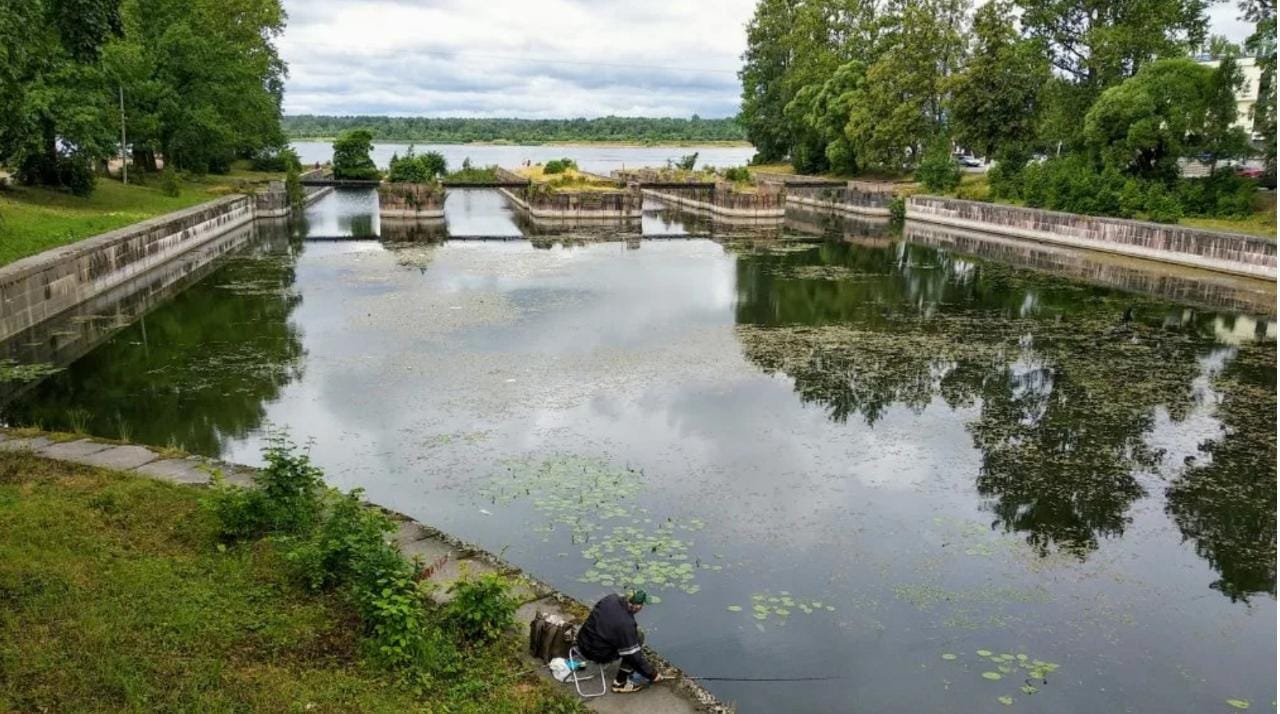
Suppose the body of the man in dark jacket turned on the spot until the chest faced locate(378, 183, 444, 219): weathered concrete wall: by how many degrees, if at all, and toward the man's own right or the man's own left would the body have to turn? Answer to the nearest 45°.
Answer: approximately 90° to the man's own left

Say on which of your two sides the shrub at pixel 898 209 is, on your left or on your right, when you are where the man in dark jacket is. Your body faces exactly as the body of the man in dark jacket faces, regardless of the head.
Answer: on your left

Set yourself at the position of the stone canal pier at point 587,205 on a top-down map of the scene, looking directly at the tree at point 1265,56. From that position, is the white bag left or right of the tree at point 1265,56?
right

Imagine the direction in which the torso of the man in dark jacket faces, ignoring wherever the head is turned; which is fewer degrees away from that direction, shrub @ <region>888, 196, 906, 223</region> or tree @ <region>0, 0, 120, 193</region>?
the shrub

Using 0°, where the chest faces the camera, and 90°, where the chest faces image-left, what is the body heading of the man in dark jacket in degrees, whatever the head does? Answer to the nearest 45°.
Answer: approximately 270°

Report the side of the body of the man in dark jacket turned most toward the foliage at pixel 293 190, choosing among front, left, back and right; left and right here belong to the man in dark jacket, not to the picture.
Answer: left

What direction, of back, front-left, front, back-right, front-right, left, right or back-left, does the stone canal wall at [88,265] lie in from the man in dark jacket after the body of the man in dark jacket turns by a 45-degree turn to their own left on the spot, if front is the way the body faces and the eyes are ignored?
left

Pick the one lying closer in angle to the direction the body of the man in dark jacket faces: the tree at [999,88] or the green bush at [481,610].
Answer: the tree

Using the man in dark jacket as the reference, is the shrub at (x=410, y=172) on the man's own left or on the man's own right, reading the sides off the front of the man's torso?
on the man's own left

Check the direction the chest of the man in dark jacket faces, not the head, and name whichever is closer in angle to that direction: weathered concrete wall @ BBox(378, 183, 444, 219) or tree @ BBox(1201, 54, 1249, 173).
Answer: the tree

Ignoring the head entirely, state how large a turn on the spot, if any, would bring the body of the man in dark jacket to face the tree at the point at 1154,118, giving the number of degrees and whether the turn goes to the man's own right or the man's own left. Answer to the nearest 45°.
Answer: approximately 45° to the man's own left
